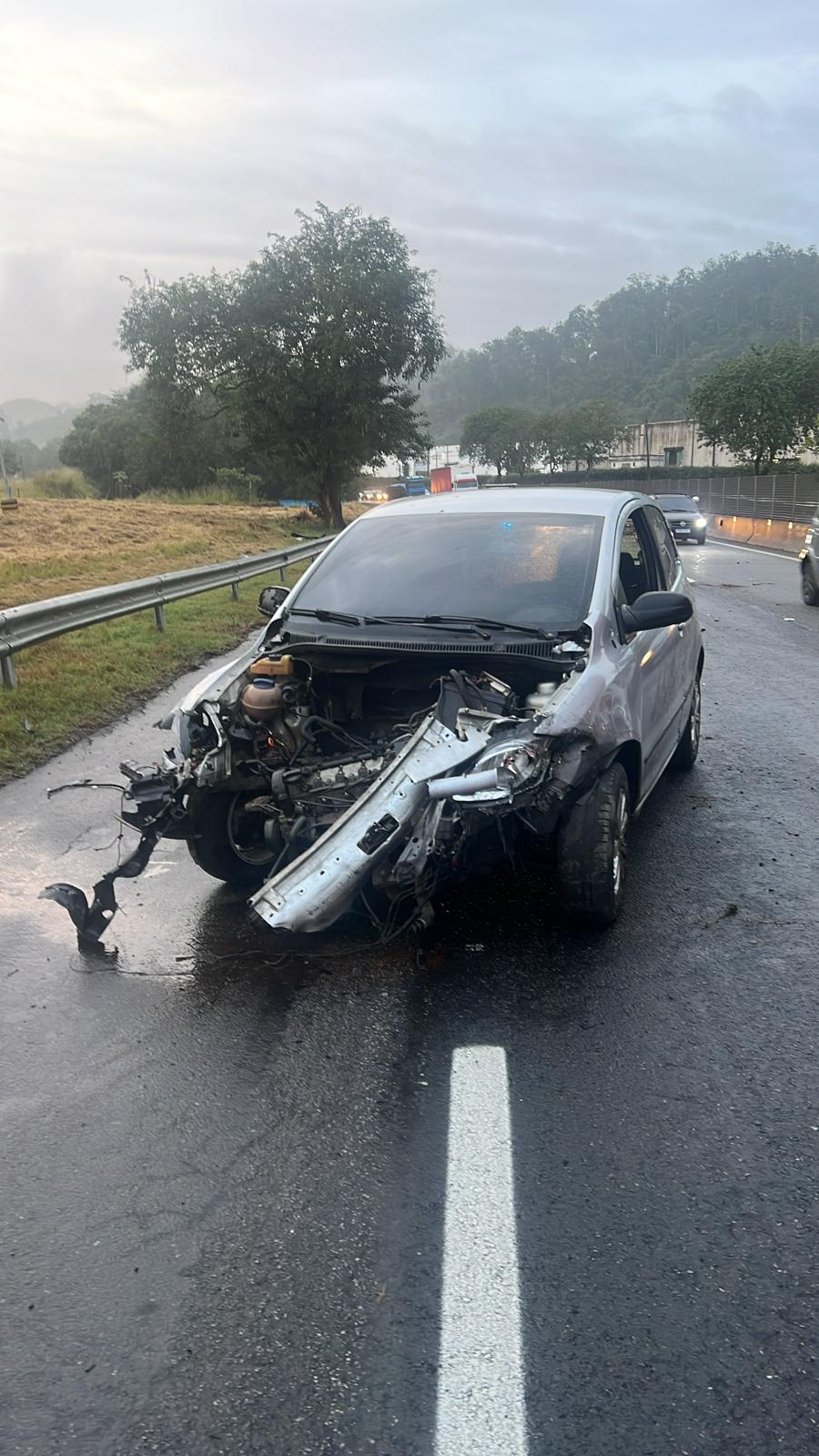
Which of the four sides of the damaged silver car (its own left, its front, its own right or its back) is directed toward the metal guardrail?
right

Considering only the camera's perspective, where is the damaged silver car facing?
facing the viewer and to the left of the viewer

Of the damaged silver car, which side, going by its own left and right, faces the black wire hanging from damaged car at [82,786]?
front

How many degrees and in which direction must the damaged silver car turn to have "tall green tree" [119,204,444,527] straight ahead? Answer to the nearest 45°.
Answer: approximately 135° to its right

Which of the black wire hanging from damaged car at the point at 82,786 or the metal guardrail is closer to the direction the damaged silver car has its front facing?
the black wire hanging from damaged car

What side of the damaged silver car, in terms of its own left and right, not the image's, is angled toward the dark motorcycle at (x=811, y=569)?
back

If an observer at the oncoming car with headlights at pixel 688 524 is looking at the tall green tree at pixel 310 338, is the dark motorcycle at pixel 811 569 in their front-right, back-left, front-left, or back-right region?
back-left

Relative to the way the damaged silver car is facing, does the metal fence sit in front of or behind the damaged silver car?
behind

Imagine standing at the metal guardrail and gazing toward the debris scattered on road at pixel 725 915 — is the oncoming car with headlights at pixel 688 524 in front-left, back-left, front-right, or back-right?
back-left

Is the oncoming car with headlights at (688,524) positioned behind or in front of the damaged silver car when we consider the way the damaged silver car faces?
behind

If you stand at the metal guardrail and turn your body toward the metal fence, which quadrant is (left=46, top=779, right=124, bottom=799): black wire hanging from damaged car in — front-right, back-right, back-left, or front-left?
back-right
